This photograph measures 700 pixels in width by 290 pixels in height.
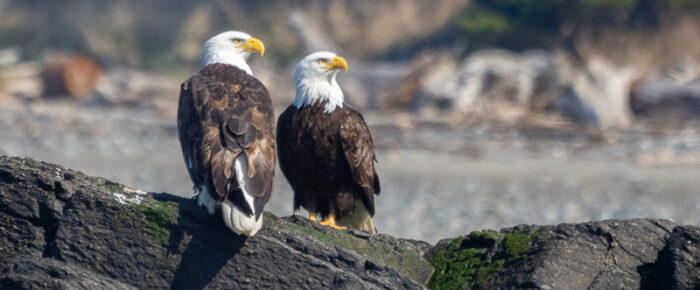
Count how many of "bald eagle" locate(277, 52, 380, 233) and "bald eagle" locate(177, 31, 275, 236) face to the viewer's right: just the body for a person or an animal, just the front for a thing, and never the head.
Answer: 0

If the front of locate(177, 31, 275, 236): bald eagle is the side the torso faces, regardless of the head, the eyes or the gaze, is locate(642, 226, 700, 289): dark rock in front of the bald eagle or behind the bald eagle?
behind

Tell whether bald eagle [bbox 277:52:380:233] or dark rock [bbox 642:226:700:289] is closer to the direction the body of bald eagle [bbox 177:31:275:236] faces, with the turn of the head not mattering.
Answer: the bald eagle

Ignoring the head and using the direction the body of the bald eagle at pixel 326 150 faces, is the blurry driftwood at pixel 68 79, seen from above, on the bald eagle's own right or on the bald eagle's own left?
on the bald eagle's own right

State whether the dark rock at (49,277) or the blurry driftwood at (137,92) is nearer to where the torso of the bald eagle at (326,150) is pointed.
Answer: the dark rock

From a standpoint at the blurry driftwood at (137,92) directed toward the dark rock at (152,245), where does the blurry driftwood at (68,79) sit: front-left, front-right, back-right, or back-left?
back-right

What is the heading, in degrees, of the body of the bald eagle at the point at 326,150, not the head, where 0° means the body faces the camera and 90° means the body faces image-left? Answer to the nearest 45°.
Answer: approximately 45°

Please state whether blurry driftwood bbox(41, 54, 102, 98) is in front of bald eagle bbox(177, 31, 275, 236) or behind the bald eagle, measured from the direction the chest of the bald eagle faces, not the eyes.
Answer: in front

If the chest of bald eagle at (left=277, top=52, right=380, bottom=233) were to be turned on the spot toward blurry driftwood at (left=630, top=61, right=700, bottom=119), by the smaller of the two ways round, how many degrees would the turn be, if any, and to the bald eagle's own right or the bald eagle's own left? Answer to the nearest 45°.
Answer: approximately 180°
